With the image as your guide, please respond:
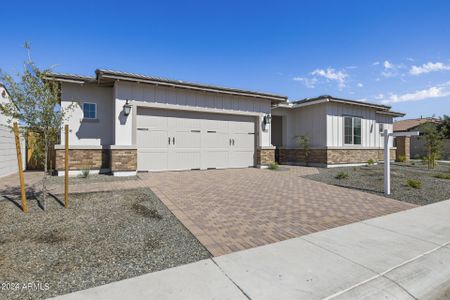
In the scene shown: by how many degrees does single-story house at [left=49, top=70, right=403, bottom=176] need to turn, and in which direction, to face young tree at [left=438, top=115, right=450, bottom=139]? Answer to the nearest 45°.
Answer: approximately 90° to its left

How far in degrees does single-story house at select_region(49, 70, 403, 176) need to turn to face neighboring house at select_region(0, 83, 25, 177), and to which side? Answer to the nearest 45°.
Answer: approximately 135° to its right

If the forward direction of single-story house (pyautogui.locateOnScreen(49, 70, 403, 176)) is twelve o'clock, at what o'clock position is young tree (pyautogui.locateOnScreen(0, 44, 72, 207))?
The young tree is roughly at 2 o'clock from the single-story house.

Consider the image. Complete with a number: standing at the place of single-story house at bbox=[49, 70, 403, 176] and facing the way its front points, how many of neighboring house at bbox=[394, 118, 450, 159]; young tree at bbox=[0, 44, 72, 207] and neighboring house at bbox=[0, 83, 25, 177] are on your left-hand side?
1

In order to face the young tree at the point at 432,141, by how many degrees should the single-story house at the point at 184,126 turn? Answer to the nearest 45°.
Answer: approximately 45° to its left

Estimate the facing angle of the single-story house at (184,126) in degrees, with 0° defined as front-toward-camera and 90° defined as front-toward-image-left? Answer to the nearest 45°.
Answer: approximately 315°

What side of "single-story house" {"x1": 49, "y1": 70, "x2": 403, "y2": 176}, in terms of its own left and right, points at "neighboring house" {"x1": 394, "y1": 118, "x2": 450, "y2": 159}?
left
